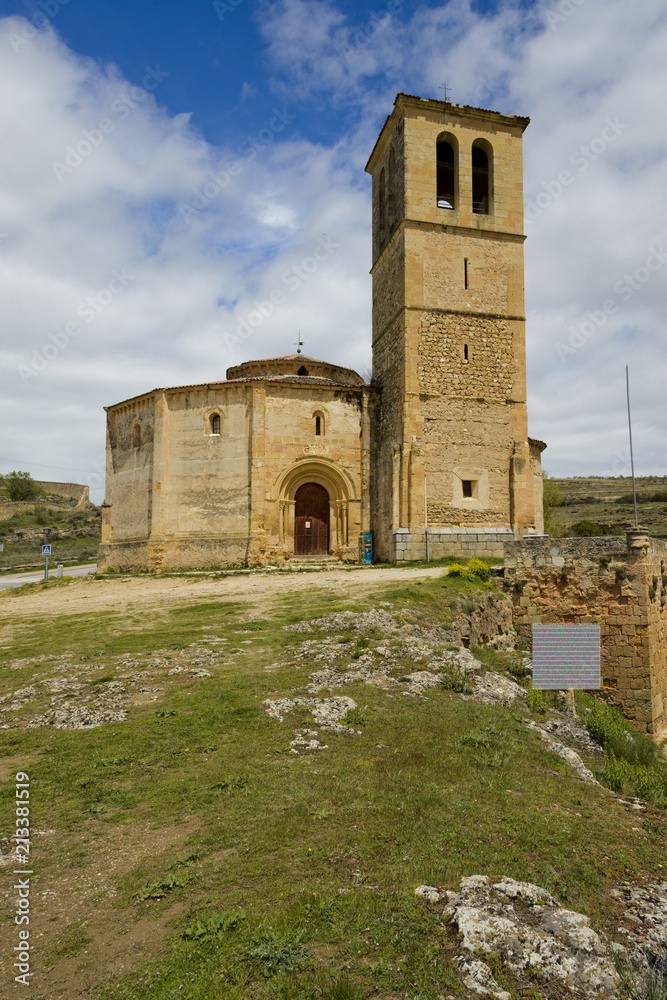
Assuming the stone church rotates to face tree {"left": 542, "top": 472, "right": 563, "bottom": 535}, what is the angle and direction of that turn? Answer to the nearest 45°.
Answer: approximately 135° to its left

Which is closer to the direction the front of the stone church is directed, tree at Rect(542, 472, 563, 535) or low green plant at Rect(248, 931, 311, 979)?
the low green plant

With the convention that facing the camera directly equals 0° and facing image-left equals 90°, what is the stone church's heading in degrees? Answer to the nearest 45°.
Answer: approximately 0°

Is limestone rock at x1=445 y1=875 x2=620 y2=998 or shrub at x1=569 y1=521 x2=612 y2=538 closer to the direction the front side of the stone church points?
the limestone rock

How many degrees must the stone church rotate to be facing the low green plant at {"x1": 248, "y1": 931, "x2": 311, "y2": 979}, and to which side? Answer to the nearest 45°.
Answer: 0° — it already faces it

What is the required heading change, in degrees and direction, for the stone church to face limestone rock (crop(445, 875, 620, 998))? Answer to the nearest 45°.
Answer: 0° — it already faces it

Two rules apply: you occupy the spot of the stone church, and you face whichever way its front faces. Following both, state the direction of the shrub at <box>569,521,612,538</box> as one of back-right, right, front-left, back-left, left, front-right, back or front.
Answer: back-left

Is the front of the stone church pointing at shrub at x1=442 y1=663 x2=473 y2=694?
yes
